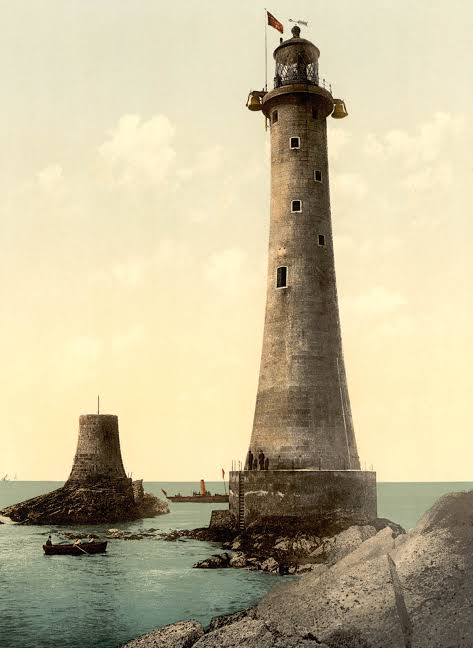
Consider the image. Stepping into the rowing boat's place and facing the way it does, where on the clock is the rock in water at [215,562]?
The rock in water is roughly at 2 o'clock from the rowing boat.

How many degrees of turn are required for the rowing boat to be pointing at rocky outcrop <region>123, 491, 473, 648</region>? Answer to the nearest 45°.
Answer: approximately 90° to its right

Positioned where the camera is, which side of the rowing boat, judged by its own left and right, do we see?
right

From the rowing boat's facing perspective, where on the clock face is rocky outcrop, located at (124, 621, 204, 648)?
The rocky outcrop is roughly at 3 o'clock from the rowing boat.

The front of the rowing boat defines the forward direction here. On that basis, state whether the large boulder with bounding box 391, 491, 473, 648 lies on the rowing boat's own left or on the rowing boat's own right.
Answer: on the rowing boat's own right
